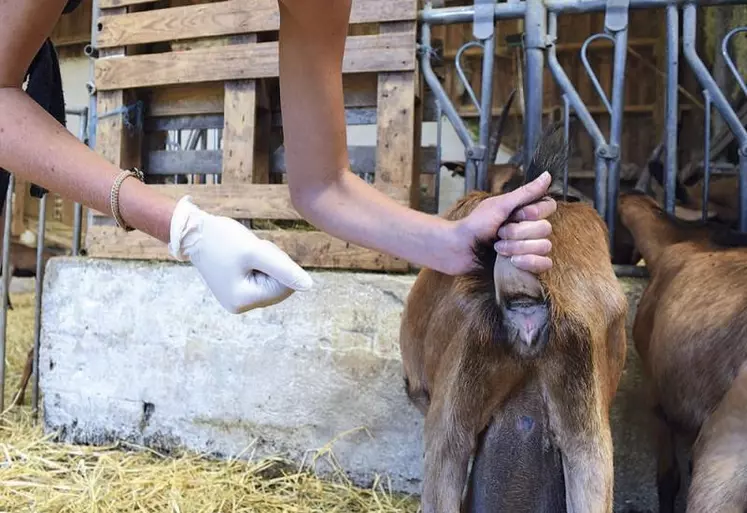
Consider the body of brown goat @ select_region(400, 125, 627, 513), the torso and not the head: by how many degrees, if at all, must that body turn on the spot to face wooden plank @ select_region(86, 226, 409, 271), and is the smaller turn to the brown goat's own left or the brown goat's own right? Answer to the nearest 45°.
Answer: approximately 45° to the brown goat's own left

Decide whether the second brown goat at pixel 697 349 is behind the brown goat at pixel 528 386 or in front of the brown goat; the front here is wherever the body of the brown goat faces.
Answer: in front

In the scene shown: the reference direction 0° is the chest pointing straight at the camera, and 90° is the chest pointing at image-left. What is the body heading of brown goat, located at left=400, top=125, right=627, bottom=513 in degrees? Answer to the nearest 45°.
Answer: approximately 180°

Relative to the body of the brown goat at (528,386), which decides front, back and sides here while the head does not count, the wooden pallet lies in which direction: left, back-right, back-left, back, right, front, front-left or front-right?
front-left

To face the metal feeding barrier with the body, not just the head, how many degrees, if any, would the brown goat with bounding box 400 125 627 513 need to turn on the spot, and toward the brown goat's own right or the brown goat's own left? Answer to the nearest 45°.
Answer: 0° — it already faces it

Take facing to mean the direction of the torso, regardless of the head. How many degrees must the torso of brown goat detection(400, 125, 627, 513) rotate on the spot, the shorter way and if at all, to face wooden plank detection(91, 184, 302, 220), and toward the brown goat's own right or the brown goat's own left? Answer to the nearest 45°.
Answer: approximately 45° to the brown goat's own left
